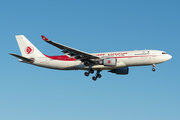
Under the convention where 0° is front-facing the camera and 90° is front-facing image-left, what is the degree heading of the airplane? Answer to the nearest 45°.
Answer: approximately 270°
